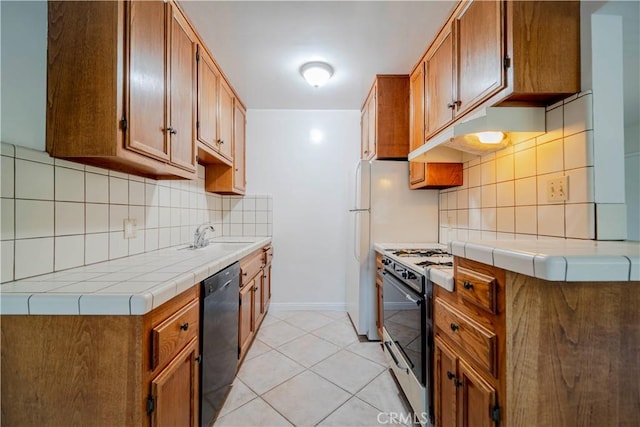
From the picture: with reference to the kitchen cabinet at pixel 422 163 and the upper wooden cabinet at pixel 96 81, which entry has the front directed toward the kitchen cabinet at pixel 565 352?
the upper wooden cabinet

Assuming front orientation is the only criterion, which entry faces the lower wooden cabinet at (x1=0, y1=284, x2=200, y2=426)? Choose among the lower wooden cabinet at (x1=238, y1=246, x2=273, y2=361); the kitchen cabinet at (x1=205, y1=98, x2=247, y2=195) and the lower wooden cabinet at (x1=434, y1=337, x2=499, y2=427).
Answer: the lower wooden cabinet at (x1=434, y1=337, x2=499, y2=427)

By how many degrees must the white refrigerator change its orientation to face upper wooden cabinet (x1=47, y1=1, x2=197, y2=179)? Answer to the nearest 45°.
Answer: approximately 45° to its left

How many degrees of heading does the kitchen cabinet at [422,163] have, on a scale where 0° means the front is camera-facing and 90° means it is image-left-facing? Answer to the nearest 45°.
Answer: approximately 90°

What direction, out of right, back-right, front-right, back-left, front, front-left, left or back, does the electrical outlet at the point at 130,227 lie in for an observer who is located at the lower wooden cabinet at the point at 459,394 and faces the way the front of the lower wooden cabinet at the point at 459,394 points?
front-right

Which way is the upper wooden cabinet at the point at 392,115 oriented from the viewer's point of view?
to the viewer's left

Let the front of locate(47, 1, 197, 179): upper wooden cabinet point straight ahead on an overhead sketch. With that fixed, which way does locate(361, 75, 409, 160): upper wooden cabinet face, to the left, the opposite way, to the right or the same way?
the opposite way

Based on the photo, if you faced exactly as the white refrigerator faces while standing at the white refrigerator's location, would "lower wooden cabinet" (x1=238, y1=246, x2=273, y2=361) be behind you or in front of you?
in front

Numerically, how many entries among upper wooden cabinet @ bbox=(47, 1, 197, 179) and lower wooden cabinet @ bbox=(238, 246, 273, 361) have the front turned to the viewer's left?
0

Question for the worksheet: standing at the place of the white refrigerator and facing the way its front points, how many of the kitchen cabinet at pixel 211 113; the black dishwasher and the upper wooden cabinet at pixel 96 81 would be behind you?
0

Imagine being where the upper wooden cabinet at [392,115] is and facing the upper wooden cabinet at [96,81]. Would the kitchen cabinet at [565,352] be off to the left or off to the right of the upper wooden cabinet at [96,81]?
left

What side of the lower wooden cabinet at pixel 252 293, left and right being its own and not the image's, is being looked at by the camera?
right

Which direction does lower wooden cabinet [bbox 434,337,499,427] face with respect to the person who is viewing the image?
facing the viewer and to the left of the viewer

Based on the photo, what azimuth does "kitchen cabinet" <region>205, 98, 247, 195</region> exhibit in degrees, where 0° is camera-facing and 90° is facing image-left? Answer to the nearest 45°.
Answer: approximately 270°

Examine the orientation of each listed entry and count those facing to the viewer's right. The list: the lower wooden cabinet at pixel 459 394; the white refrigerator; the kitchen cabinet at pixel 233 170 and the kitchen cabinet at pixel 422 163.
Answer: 1

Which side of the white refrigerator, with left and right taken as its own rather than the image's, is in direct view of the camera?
left

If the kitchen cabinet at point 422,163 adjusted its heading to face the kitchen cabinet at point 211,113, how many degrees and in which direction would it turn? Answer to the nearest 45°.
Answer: approximately 45° to its left
